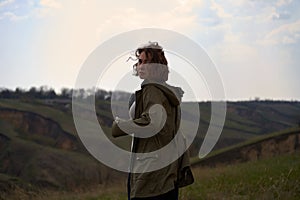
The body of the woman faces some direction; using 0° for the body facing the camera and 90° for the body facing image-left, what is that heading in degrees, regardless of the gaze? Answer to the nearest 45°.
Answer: approximately 90°
